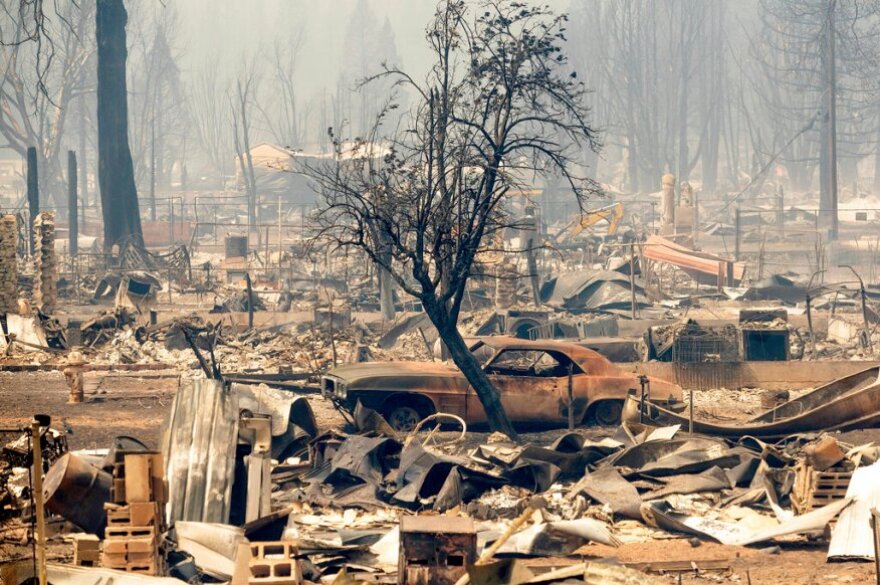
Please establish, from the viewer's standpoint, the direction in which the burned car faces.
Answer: facing to the left of the viewer

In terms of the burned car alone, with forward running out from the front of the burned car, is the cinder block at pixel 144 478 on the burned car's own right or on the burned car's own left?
on the burned car's own left

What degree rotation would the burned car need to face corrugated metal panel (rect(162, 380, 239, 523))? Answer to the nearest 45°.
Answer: approximately 45° to its left

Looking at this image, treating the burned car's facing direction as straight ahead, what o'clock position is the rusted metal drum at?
The rusted metal drum is roughly at 10 o'clock from the burned car.

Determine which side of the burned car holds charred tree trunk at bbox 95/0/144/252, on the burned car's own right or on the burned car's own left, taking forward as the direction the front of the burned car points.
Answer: on the burned car's own right

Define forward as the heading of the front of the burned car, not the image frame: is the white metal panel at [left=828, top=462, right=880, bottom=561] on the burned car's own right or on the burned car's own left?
on the burned car's own left

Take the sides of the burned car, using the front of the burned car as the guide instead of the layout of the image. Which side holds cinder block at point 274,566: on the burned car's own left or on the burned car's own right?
on the burned car's own left
